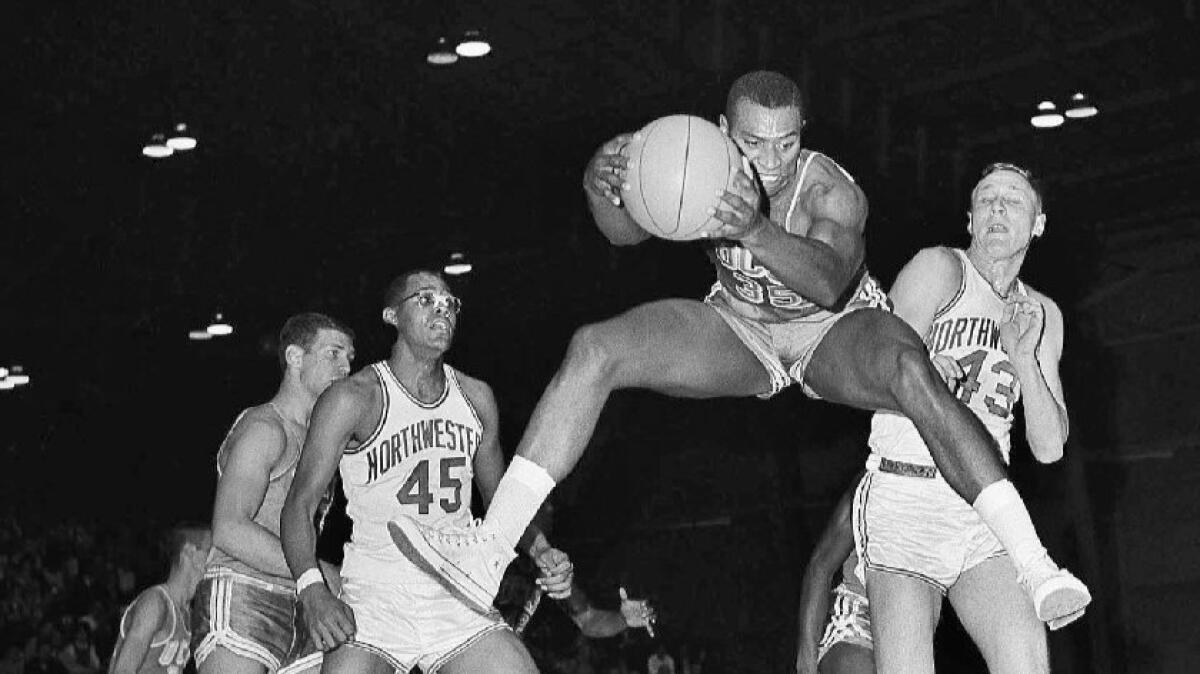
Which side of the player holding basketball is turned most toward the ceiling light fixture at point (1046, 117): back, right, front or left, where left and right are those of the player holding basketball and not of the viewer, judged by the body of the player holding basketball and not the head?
back

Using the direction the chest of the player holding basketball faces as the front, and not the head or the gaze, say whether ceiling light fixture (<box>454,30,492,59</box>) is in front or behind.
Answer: behind

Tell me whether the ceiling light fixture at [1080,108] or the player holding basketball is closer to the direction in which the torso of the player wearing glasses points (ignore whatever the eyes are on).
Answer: the player holding basketball

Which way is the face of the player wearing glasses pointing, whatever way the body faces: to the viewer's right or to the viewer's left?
to the viewer's right

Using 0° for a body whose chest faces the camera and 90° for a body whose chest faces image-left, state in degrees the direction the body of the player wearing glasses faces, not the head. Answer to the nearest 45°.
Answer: approximately 315°

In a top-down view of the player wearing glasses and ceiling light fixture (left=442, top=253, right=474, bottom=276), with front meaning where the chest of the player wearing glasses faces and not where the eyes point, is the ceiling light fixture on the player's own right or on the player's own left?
on the player's own left

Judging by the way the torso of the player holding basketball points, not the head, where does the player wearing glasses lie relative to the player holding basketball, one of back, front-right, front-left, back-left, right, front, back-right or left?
back-right

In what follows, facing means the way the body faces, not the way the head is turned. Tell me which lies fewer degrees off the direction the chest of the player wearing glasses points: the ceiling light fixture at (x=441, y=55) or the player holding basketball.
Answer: the player holding basketball

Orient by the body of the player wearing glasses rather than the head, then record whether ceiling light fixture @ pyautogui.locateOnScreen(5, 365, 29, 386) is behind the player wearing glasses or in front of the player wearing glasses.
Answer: behind

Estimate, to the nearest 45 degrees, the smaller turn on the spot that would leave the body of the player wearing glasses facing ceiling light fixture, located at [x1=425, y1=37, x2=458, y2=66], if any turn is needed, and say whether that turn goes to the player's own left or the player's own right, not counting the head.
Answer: approximately 135° to the player's own left

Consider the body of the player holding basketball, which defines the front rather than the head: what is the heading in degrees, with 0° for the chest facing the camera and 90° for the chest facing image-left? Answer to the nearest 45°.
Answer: approximately 0°
